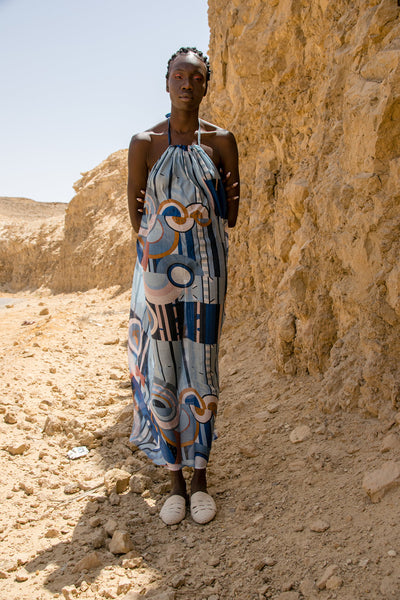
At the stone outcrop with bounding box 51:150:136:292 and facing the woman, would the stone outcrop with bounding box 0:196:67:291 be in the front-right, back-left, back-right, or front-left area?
back-right

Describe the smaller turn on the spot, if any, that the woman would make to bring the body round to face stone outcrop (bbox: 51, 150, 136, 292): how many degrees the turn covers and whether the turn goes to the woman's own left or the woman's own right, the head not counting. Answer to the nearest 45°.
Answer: approximately 180°

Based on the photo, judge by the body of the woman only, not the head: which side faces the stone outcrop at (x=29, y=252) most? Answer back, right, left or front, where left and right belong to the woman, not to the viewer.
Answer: back

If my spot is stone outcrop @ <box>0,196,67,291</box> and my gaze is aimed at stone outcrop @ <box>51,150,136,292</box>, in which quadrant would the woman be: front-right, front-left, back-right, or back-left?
front-right

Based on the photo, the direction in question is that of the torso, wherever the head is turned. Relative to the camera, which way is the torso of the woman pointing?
toward the camera

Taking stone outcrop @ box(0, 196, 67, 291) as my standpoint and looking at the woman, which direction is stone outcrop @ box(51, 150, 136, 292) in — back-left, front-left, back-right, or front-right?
front-left
